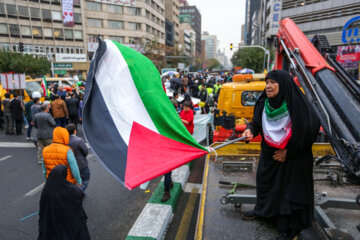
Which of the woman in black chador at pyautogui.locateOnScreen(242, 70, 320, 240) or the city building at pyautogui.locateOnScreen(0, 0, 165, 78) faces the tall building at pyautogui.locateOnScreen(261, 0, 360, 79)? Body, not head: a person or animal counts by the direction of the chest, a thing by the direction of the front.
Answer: the city building

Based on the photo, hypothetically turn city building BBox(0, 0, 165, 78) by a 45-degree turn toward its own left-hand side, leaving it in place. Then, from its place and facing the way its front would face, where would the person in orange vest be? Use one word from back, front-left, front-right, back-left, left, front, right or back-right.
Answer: right

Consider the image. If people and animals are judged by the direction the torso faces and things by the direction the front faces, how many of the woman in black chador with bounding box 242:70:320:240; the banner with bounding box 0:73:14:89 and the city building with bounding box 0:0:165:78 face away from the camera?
0

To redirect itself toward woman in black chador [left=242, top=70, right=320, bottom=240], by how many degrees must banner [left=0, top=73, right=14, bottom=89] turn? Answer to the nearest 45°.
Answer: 0° — it already faces them

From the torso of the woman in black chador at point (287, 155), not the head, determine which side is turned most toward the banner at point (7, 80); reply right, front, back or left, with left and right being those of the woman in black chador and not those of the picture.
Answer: right

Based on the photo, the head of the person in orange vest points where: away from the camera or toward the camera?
away from the camera

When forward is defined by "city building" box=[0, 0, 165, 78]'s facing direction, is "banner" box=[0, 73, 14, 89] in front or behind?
in front

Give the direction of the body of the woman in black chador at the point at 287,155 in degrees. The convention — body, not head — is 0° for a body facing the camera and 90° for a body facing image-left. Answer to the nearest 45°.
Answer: approximately 45°

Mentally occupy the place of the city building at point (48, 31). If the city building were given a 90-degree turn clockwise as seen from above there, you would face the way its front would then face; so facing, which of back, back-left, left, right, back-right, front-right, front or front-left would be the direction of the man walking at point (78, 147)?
front-left

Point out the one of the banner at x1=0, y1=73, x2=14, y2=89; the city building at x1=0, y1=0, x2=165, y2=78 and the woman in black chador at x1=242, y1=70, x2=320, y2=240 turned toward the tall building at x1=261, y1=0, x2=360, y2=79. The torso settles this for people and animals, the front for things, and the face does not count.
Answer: the city building

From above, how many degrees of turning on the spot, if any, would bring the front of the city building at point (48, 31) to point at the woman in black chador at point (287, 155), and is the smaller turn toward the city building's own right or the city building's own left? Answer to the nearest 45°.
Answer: approximately 45° to the city building's own right
